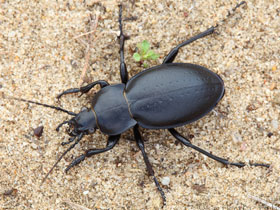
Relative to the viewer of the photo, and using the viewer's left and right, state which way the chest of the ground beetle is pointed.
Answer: facing to the left of the viewer
